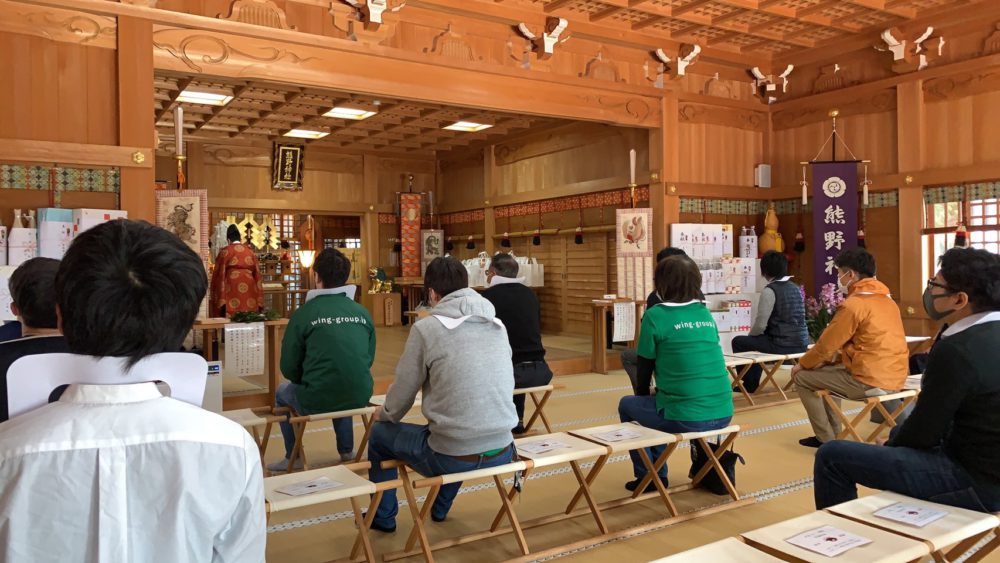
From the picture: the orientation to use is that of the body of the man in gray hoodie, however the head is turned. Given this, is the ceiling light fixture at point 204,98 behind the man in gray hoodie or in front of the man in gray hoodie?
in front

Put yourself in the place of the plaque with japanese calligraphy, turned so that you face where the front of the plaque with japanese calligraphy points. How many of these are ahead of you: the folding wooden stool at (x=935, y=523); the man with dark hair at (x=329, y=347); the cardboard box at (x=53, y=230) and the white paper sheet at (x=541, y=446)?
4

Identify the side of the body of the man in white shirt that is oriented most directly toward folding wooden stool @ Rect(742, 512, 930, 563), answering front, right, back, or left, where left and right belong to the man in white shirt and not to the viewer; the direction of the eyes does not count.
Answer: right

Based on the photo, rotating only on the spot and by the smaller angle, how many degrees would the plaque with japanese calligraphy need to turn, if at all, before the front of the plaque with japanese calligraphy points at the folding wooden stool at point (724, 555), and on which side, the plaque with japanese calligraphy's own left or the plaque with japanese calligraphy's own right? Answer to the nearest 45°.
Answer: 0° — it already faces it

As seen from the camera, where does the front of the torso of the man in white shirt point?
away from the camera

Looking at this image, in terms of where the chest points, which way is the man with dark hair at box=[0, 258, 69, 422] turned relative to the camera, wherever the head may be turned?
away from the camera

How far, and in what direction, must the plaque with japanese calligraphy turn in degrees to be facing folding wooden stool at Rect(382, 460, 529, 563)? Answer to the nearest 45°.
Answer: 0° — it already faces it

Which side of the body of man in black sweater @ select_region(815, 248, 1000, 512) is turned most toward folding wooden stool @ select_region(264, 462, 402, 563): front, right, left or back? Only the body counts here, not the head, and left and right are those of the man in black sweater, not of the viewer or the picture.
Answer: front

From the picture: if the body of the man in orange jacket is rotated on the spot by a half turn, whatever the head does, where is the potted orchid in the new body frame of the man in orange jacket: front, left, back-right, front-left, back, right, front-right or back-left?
left

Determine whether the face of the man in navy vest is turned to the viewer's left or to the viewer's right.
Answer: to the viewer's left

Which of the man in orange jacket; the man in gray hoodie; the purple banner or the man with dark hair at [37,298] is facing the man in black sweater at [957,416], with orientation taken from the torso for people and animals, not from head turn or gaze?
the purple banner

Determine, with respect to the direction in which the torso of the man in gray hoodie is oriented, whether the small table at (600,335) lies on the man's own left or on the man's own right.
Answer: on the man's own right

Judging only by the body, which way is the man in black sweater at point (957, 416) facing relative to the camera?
to the viewer's left

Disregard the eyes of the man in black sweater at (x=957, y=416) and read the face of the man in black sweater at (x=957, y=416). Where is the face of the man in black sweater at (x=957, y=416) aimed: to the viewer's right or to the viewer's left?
to the viewer's left
